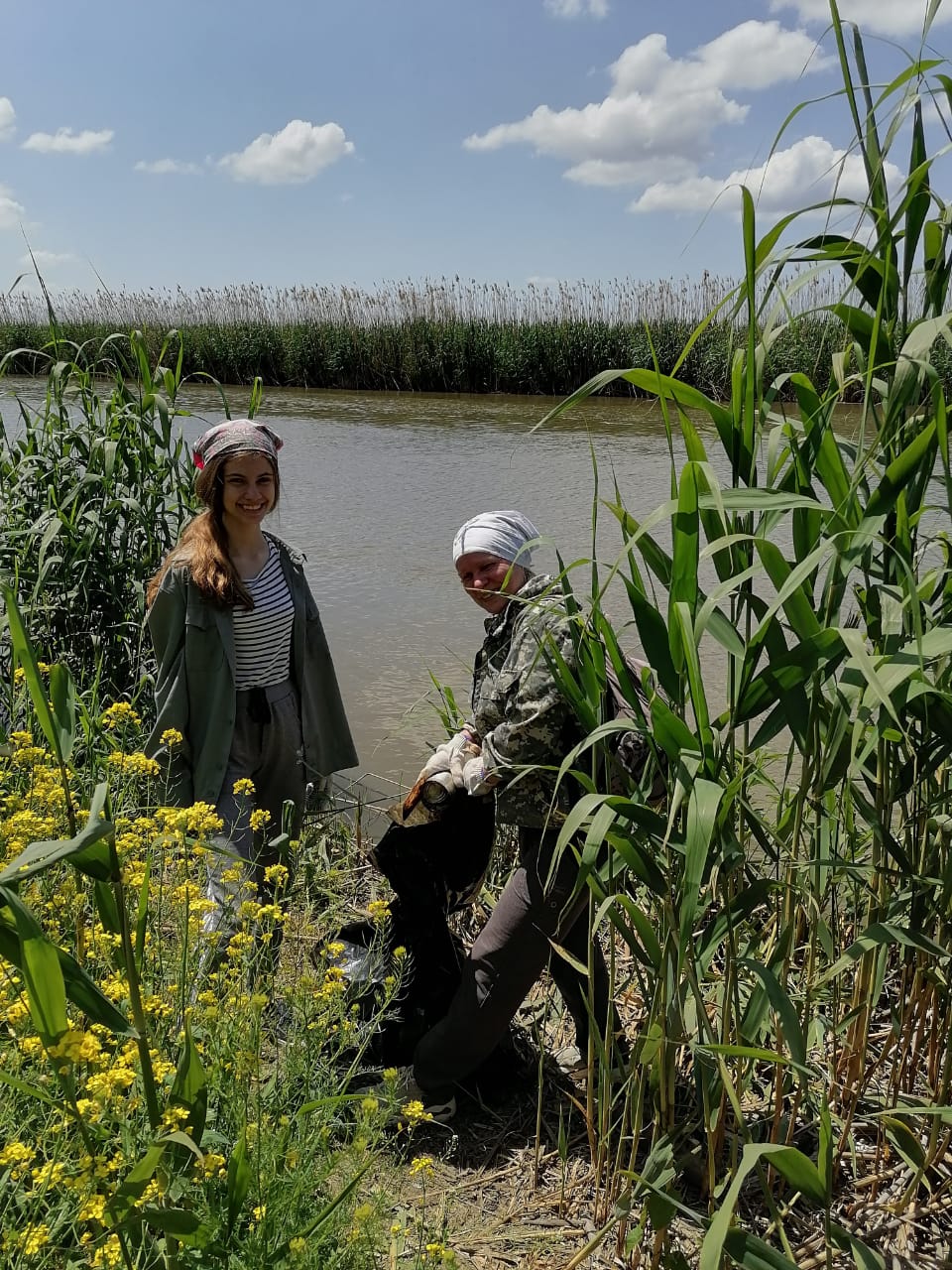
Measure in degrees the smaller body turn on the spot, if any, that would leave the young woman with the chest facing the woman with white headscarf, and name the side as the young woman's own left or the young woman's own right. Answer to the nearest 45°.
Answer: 0° — they already face them

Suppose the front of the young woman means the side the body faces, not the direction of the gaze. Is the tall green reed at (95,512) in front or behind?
behind

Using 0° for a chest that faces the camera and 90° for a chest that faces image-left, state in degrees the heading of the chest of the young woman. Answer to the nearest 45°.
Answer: approximately 315°

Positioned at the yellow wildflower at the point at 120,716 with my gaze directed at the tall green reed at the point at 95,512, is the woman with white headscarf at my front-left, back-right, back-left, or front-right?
back-right
